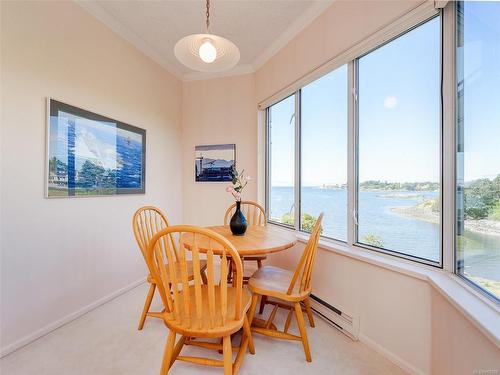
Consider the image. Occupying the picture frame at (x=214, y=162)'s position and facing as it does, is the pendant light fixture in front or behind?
in front

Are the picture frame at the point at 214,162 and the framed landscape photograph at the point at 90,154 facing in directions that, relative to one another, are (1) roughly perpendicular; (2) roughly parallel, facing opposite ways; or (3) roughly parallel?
roughly perpendicular

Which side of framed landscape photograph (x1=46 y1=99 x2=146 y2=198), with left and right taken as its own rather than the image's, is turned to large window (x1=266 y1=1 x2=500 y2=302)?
front

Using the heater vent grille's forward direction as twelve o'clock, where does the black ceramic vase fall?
The black ceramic vase is roughly at 1 o'clock from the heater vent grille.

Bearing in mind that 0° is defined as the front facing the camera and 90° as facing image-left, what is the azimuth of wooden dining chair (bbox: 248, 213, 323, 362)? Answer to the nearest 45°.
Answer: approximately 135°

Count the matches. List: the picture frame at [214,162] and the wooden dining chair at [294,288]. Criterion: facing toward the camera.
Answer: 1

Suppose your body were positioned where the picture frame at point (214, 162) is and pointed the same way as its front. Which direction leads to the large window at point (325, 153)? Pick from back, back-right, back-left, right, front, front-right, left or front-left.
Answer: front-left

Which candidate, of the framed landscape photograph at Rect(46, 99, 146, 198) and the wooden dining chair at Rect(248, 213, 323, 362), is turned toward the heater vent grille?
the framed landscape photograph

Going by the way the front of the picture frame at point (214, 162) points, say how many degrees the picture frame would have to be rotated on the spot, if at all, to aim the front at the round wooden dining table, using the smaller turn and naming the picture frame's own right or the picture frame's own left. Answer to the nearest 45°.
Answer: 0° — it already faces it

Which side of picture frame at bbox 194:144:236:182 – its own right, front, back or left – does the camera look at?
front

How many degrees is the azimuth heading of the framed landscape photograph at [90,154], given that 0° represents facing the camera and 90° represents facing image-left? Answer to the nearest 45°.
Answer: approximately 315°

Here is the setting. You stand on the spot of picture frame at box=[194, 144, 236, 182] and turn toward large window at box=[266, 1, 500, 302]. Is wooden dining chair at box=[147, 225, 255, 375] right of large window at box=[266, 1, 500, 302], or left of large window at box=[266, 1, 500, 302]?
right
